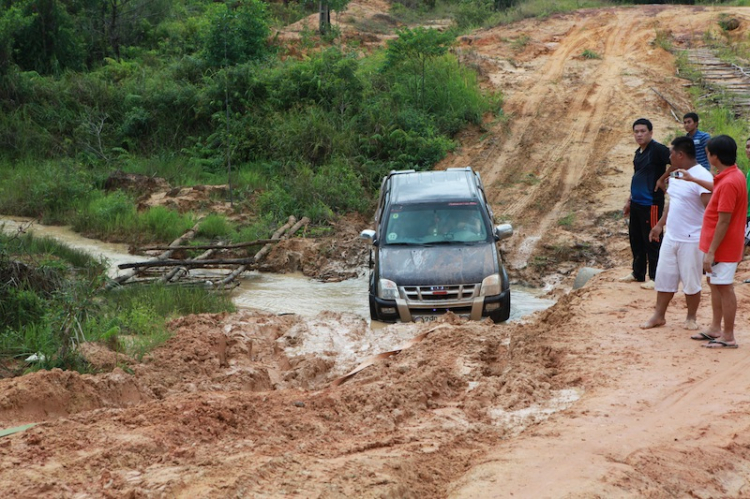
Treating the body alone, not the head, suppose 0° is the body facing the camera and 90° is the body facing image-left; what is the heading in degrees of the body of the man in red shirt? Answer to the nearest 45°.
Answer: approximately 90°

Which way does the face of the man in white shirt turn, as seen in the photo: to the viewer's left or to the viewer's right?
to the viewer's left

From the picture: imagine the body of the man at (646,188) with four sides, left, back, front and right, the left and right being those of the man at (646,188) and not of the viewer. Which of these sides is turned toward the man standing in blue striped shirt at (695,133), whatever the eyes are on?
back

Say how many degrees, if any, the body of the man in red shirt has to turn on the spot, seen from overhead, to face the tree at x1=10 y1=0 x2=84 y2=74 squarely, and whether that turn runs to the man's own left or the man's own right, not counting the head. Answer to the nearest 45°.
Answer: approximately 45° to the man's own right

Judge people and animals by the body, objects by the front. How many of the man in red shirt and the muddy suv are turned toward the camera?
1

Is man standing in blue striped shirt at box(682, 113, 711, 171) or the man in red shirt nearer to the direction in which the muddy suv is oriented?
the man in red shirt

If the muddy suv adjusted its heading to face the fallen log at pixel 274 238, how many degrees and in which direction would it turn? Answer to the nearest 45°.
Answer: approximately 135° to its right

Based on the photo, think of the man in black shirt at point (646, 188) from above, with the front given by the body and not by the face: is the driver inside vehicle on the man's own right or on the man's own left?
on the man's own right

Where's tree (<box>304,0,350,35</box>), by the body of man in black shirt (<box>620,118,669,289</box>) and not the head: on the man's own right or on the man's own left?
on the man's own right

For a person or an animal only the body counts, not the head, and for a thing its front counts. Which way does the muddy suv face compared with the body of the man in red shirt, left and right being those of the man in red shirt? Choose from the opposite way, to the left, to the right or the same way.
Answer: to the left

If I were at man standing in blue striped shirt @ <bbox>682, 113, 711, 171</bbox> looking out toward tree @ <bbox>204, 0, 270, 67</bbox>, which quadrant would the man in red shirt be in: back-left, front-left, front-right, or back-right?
back-left
